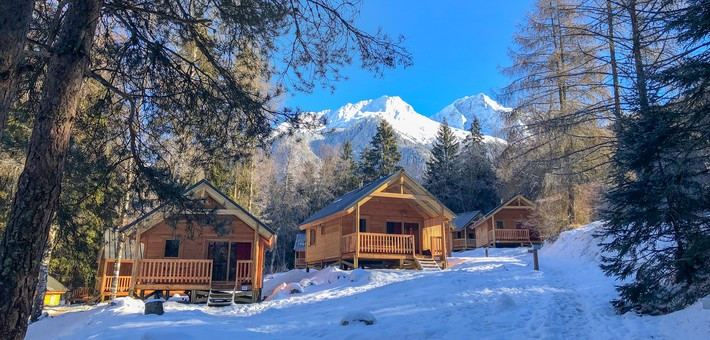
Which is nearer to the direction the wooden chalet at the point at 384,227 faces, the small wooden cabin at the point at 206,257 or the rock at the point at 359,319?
the rock

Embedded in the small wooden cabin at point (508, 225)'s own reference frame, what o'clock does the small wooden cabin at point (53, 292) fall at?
the small wooden cabin at point (53, 292) is roughly at 3 o'clock from the small wooden cabin at point (508, 225).

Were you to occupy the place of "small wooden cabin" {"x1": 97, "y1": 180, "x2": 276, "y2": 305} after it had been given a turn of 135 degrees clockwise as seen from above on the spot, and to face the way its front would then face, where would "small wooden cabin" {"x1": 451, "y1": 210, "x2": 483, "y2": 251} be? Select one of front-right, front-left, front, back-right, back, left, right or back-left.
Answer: right

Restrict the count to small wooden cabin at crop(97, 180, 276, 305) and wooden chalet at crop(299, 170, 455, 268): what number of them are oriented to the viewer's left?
0

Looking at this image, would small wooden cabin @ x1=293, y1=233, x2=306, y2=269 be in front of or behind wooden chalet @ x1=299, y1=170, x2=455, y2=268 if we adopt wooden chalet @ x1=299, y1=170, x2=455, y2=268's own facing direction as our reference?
behind

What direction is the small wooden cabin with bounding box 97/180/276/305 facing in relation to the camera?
toward the camera

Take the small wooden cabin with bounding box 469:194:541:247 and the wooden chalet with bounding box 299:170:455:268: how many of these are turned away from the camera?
0

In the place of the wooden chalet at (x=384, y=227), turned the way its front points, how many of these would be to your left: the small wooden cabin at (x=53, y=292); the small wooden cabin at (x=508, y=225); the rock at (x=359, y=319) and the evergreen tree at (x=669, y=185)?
1

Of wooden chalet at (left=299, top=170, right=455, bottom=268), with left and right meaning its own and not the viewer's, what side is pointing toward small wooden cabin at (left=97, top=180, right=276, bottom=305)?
right

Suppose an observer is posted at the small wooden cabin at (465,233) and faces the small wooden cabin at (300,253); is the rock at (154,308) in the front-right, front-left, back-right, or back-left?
front-left

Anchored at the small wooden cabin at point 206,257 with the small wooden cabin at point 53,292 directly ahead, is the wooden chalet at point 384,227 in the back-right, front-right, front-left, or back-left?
back-right

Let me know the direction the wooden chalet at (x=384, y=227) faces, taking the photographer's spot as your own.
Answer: facing the viewer and to the right of the viewer

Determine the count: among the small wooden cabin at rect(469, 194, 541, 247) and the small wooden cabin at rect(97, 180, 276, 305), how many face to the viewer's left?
0
